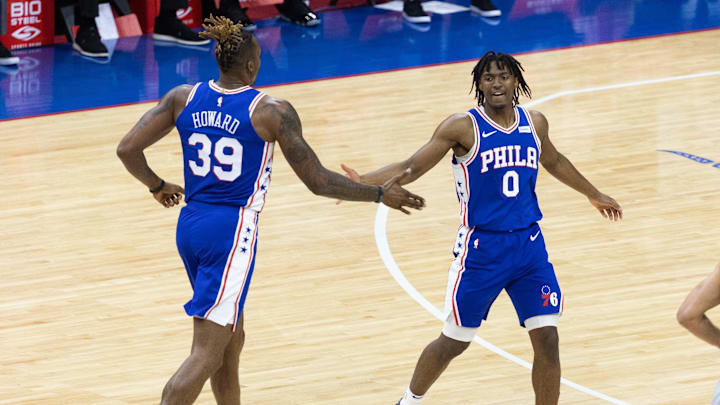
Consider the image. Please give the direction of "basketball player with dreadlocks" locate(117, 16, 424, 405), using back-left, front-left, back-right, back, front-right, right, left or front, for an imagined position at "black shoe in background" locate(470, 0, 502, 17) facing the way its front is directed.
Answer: front-right

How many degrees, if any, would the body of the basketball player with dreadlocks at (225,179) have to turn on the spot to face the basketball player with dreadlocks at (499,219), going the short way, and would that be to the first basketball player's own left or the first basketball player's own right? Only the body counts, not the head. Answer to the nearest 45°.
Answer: approximately 45° to the first basketball player's own right

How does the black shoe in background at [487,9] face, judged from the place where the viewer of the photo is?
facing the viewer and to the right of the viewer

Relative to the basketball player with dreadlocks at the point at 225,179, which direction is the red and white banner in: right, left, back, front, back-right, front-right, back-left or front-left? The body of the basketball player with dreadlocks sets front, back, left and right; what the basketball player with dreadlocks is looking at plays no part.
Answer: front-left

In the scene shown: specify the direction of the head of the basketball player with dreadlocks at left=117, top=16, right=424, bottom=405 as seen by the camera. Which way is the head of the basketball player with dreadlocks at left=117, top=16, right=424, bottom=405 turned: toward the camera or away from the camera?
away from the camera

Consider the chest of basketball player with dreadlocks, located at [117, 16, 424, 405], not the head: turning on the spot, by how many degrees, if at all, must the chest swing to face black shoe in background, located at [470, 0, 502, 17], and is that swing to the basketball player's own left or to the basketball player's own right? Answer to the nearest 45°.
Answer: approximately 45° to the basketball player's own left

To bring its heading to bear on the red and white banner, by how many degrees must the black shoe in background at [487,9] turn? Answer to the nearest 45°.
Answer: approximately 135° to its right

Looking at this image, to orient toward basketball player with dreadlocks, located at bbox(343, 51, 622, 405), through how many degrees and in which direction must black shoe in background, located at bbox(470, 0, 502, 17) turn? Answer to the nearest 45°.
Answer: approximately 45° to its right

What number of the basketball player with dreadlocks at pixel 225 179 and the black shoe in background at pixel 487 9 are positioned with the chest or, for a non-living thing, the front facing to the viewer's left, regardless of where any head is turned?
0

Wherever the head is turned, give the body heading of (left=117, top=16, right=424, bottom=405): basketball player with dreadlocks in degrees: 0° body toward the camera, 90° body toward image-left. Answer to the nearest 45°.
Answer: approximately 225°
